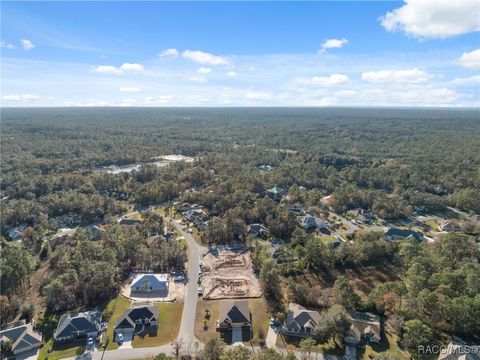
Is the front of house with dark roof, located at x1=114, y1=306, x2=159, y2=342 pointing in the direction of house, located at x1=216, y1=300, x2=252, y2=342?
no

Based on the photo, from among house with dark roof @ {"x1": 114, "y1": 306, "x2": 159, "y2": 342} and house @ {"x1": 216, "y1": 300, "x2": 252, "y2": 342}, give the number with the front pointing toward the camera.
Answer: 2

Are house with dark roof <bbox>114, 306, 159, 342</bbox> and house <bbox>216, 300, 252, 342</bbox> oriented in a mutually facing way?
no

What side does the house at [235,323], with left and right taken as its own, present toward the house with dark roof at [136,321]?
right

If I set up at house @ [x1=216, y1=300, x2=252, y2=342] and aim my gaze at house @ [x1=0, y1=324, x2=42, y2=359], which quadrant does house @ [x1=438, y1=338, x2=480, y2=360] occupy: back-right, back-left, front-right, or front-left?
back-left

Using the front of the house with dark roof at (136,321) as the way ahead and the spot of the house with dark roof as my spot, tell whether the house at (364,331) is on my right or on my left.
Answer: on my left

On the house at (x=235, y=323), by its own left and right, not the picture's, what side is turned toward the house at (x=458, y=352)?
left

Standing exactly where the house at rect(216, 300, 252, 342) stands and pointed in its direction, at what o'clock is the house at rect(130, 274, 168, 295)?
the house at rect(130, 274, 168, 295) is roughly at 4 o'clock from the house at rect(216, 300, 252, 342).

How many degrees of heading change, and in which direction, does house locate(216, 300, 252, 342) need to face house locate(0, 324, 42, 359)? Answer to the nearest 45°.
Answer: approximately 90° to its right

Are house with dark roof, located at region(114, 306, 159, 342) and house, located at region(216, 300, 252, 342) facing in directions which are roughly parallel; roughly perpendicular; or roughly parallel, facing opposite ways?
roughly parallel

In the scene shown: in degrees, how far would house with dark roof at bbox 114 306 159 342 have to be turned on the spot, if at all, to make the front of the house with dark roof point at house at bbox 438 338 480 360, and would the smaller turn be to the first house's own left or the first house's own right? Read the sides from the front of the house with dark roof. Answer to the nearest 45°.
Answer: approximately 45° to the first house's own left

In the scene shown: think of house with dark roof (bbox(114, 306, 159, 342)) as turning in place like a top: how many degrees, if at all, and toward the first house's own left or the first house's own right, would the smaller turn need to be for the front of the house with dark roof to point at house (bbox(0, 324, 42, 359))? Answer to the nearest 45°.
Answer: approximately 90° to the first house's own right

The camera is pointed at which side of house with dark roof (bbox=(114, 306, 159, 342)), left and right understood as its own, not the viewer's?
front

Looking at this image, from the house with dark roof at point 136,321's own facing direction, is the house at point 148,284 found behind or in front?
behind

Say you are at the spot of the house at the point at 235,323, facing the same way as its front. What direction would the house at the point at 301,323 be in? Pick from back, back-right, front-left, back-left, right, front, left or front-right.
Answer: left

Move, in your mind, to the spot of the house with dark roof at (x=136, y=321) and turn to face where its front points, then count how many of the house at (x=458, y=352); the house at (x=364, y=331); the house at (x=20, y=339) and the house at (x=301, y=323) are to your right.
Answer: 1

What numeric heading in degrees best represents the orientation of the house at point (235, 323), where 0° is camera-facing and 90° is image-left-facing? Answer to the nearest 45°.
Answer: approximately 0°

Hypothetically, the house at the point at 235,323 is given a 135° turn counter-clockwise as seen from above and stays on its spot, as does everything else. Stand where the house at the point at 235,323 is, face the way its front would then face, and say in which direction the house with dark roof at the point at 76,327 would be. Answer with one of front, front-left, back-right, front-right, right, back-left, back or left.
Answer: back-left
